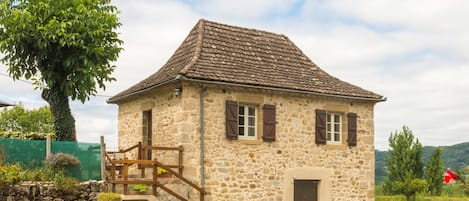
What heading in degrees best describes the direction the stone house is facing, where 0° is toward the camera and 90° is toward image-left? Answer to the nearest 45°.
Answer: approximately 315°

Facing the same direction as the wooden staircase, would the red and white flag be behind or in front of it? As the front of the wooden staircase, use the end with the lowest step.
in front

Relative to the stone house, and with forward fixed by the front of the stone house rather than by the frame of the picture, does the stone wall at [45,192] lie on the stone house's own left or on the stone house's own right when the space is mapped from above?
on the stone house's own right

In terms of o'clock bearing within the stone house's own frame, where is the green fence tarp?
The green fence tarp is roughly at 4 o'clock from the stone house.

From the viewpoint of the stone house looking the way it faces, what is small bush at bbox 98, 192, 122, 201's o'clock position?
The small bush is roughly at 3 o'clock from the stone house.

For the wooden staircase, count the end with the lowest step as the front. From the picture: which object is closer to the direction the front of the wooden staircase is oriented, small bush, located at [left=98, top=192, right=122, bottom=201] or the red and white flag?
the red and white flag

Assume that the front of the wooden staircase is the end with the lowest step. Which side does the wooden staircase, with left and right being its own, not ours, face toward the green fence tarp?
back

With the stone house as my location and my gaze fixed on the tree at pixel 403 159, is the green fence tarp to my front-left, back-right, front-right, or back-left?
back-left

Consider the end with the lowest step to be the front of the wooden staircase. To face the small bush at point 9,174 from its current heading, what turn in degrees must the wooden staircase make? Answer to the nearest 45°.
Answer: approximately 135° to its right

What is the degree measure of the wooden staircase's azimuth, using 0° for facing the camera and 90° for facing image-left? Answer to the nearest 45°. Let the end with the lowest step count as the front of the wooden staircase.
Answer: approximately 315°

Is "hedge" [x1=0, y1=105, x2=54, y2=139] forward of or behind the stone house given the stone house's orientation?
behind
